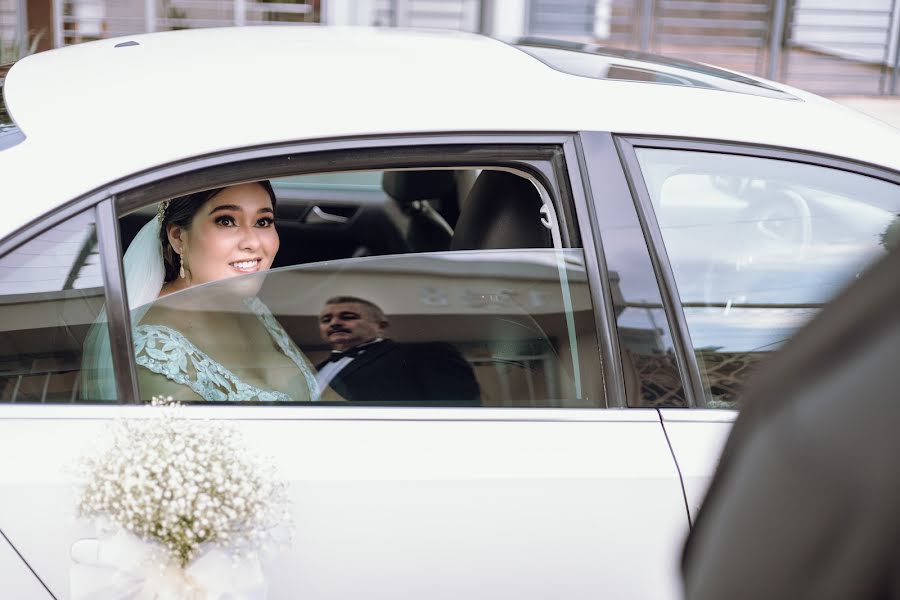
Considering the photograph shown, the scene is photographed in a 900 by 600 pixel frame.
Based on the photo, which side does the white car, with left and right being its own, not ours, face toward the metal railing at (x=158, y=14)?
left

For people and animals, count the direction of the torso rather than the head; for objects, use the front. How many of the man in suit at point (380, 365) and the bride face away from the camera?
0

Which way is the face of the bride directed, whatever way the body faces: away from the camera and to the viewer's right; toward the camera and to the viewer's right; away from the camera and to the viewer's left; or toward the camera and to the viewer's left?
toward the camera and to the viewer's right

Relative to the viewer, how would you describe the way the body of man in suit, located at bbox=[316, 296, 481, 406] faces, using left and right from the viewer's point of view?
facing the viewer and to the left of the viewer

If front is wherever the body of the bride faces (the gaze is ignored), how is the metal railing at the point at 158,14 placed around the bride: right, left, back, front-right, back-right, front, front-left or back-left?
back-left

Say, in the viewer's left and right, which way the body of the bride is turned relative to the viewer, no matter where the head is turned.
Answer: facing the viewer and to the right of the viewer

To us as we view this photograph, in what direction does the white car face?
facing to the right of the viewer

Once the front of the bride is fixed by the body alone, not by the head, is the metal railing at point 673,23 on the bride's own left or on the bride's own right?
on the bride's own left
